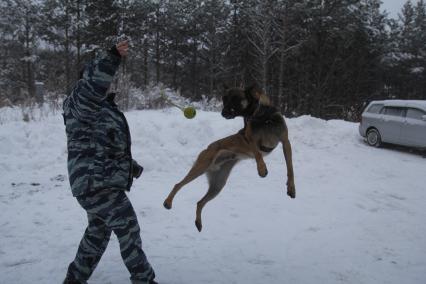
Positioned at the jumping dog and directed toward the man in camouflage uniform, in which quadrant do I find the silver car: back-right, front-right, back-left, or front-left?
back-right

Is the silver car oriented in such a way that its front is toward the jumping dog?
no

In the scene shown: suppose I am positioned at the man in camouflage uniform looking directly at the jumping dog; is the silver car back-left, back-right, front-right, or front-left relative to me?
front-left

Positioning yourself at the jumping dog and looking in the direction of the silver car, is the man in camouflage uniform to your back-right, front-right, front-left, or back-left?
back-left

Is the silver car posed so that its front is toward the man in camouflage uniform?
no
